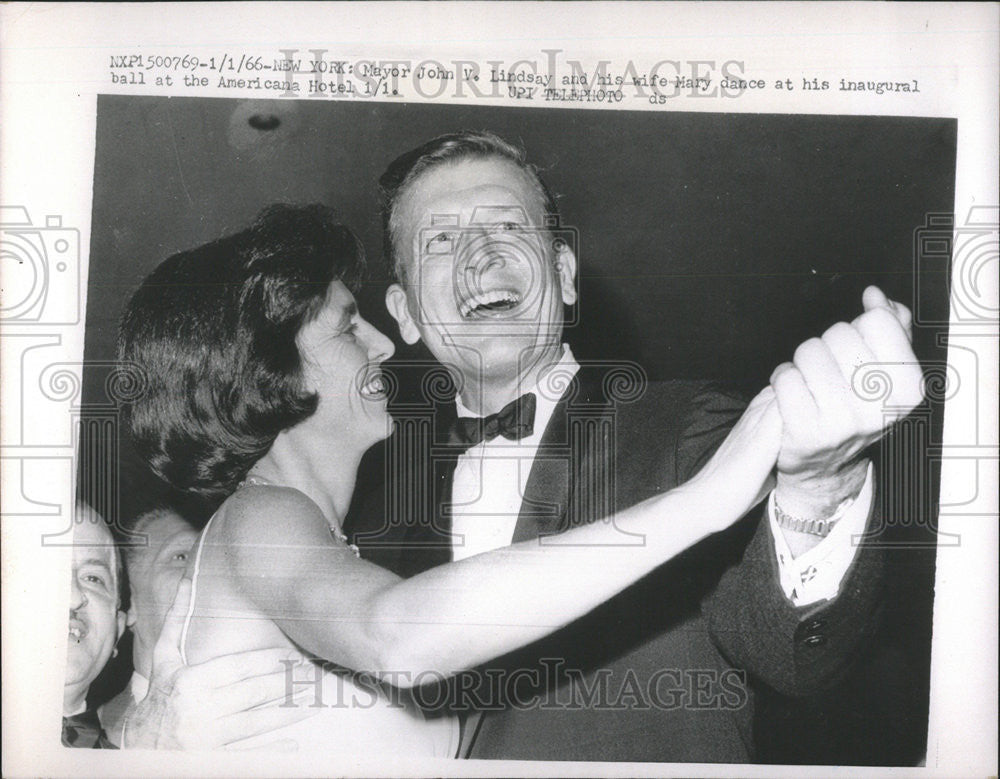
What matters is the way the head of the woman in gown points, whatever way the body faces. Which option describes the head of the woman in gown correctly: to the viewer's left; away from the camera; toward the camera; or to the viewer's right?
to the viewer's right

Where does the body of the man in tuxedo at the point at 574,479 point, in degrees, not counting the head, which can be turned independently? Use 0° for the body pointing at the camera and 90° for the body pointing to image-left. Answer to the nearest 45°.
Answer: approximately 45°

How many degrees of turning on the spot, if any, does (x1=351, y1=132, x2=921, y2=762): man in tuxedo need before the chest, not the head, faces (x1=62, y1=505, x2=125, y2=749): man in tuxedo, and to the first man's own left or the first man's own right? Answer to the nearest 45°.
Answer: approximately 45° to the first man's own right
